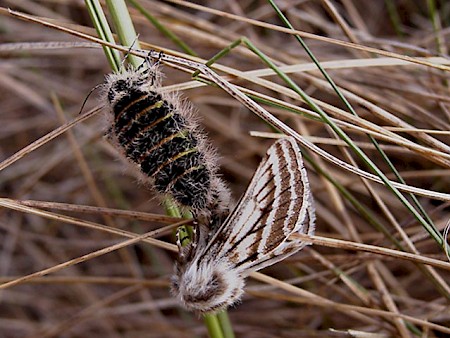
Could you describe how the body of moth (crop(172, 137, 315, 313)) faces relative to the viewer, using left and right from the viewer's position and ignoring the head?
facing to the left of the viewer
